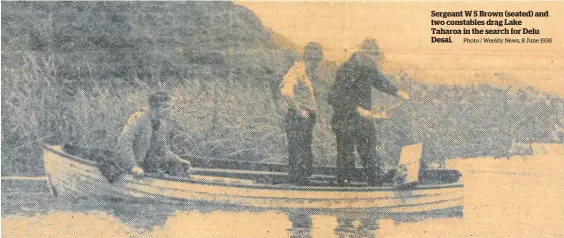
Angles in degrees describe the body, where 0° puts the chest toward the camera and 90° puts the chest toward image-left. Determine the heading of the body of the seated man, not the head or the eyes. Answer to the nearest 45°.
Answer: approximately 315°

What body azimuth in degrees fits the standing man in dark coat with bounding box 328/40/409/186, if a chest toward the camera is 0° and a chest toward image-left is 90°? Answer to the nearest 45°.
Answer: approximately 315°

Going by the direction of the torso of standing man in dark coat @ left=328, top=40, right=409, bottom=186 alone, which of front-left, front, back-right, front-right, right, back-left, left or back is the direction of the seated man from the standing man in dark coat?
back-right

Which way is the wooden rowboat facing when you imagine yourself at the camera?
facing to the left of the viewer
